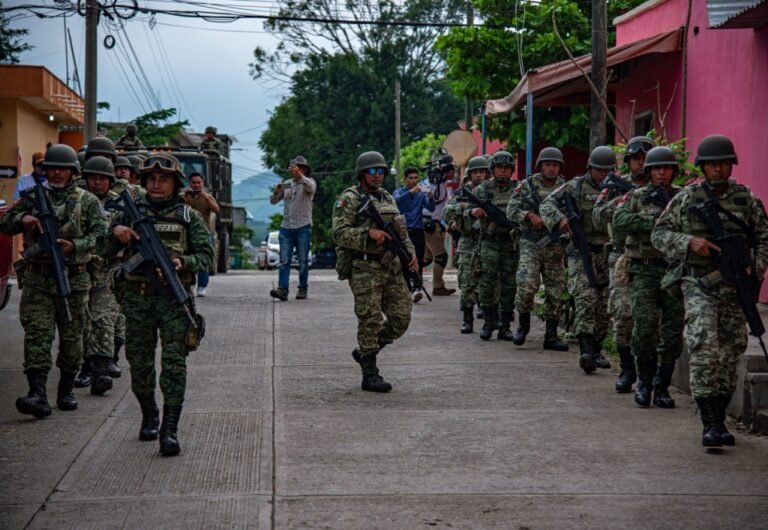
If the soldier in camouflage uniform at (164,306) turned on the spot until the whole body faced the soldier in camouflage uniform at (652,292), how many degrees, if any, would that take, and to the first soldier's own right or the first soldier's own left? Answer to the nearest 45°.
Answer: approximately 90° to the first soldier's own left

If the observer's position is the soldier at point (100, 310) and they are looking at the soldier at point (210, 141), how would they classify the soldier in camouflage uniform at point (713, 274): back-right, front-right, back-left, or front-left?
back-right

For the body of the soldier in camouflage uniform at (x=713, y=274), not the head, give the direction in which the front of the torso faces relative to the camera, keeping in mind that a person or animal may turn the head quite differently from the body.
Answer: toward the camera

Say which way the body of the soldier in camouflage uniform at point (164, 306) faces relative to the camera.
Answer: toward the camera

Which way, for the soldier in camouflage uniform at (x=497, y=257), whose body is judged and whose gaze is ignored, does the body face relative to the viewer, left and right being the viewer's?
facing the viewer

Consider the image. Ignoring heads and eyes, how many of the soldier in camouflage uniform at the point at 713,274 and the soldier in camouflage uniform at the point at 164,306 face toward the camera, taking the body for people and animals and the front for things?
2

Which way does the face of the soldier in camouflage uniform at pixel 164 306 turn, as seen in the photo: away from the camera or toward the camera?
toward the camera

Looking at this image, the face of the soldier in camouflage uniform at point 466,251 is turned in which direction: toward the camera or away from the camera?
toward the camera

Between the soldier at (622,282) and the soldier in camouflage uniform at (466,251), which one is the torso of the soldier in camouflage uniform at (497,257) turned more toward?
the soldier

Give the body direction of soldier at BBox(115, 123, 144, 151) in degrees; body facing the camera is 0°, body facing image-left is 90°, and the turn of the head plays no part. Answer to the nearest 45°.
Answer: approximately 0°

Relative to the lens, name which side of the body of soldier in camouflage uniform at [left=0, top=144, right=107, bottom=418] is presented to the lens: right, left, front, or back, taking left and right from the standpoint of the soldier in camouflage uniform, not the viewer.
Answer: front

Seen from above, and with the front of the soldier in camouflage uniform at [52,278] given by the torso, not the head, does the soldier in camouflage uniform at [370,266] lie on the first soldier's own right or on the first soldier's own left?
on the first soldier's own left
